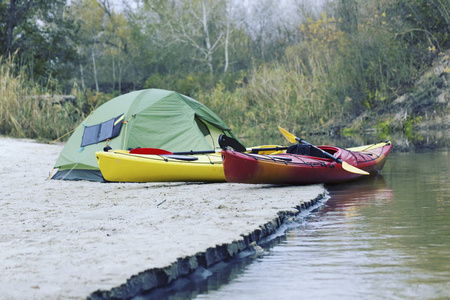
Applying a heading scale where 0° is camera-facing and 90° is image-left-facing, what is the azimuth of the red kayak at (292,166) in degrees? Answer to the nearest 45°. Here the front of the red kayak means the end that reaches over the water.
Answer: approximately 225°

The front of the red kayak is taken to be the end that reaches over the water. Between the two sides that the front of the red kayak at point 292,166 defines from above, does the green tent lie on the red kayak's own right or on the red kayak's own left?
on the red kayak's own left

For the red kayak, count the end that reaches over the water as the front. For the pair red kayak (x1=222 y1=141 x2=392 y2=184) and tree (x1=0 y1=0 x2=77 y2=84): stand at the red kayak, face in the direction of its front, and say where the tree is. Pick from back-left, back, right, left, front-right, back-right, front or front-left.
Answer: left
